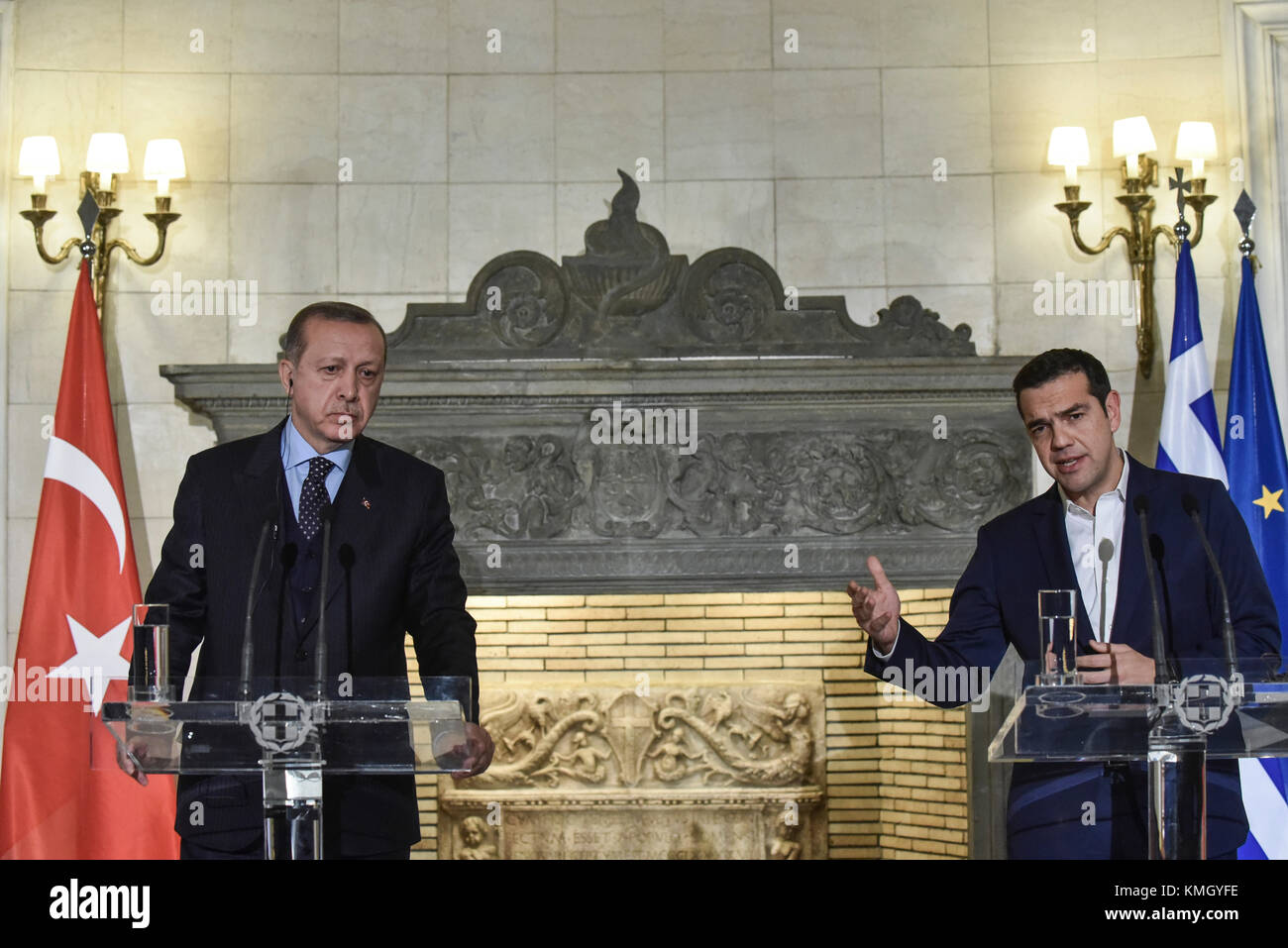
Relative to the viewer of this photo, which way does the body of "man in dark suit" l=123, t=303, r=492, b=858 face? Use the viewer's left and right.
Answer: facing the viewer

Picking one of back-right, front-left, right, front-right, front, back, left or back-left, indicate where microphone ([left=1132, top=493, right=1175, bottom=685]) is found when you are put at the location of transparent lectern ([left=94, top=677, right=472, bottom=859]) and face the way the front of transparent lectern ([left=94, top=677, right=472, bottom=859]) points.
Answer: left

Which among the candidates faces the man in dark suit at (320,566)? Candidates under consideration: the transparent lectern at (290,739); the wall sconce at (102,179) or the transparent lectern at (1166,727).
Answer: the wall sconce

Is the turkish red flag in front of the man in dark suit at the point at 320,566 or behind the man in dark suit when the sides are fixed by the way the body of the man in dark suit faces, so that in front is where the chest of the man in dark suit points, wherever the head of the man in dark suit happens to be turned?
behind

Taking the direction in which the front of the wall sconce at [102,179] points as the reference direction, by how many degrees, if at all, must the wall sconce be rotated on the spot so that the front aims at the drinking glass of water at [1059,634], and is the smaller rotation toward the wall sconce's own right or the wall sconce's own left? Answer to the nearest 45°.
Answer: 0° — it already faces it

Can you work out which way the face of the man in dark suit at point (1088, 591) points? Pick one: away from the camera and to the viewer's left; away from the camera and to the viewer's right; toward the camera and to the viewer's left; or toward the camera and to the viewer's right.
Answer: toward the camera and to the viewer's left

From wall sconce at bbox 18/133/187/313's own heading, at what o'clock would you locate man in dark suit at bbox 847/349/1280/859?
The man in dark suit is roughly at 11 o'clock from the wall sconce.

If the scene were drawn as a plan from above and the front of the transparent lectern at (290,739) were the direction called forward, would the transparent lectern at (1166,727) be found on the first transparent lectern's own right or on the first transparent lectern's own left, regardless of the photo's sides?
on the first transparent lectern's own left

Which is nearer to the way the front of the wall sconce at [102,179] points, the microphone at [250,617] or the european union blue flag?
the microphone

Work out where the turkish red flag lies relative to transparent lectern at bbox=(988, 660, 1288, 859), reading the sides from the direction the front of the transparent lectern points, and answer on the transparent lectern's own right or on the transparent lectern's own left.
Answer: on the transparent lectern's own right

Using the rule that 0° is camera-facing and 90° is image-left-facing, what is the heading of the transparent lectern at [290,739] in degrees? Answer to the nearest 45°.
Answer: approximately 0°

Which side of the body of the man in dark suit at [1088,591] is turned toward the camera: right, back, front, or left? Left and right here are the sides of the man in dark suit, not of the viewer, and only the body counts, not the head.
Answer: front

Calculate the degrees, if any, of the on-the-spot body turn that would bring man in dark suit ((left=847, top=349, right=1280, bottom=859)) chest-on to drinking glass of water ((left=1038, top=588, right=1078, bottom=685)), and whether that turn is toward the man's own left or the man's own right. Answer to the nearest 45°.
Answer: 0° — they already face it
